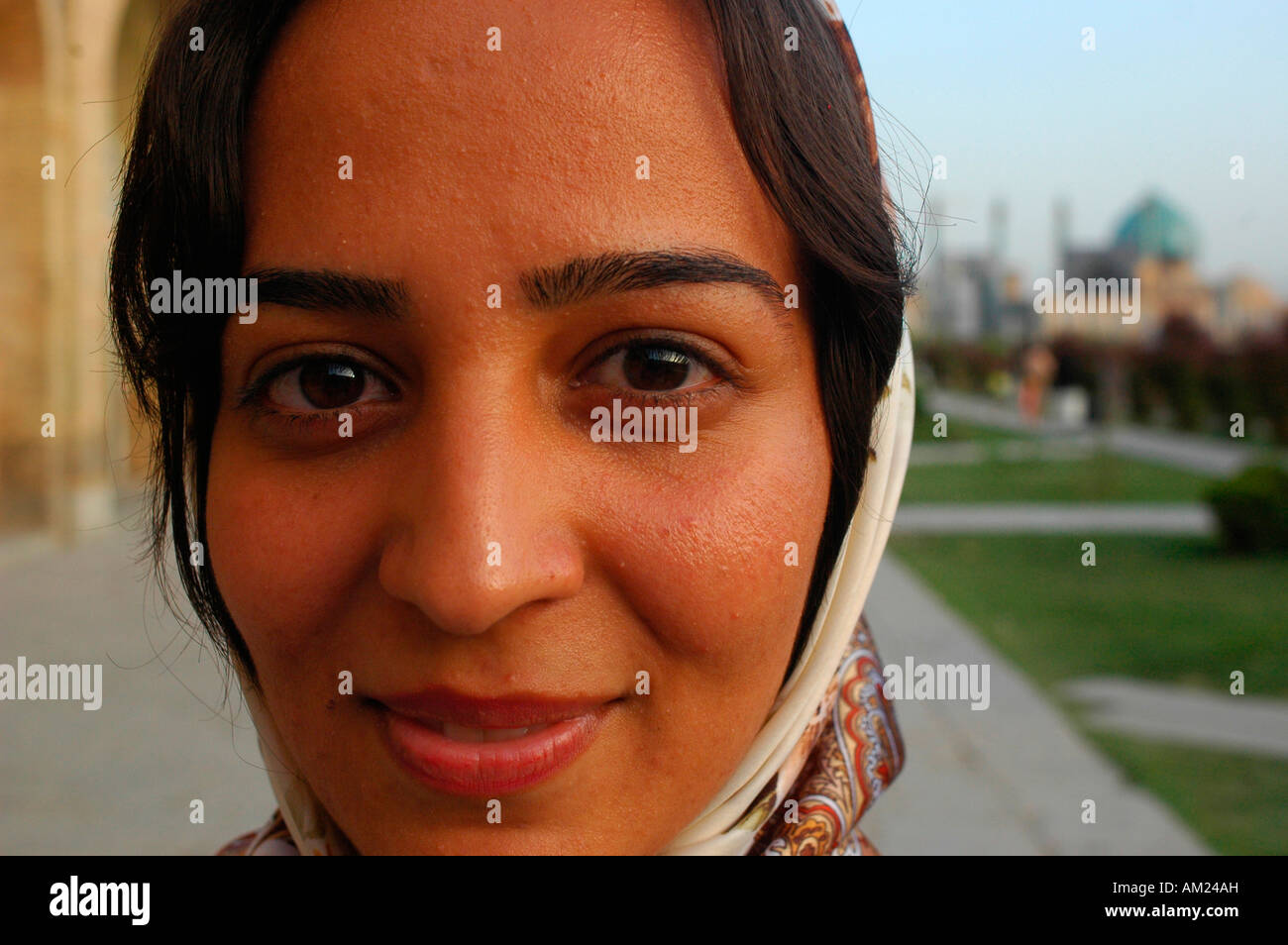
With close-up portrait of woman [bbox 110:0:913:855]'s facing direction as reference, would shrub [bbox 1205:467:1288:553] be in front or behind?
behind

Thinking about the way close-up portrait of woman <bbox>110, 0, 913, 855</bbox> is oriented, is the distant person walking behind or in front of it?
behind

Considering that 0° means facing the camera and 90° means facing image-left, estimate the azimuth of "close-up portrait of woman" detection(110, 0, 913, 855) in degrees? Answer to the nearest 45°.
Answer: approximately 0°
